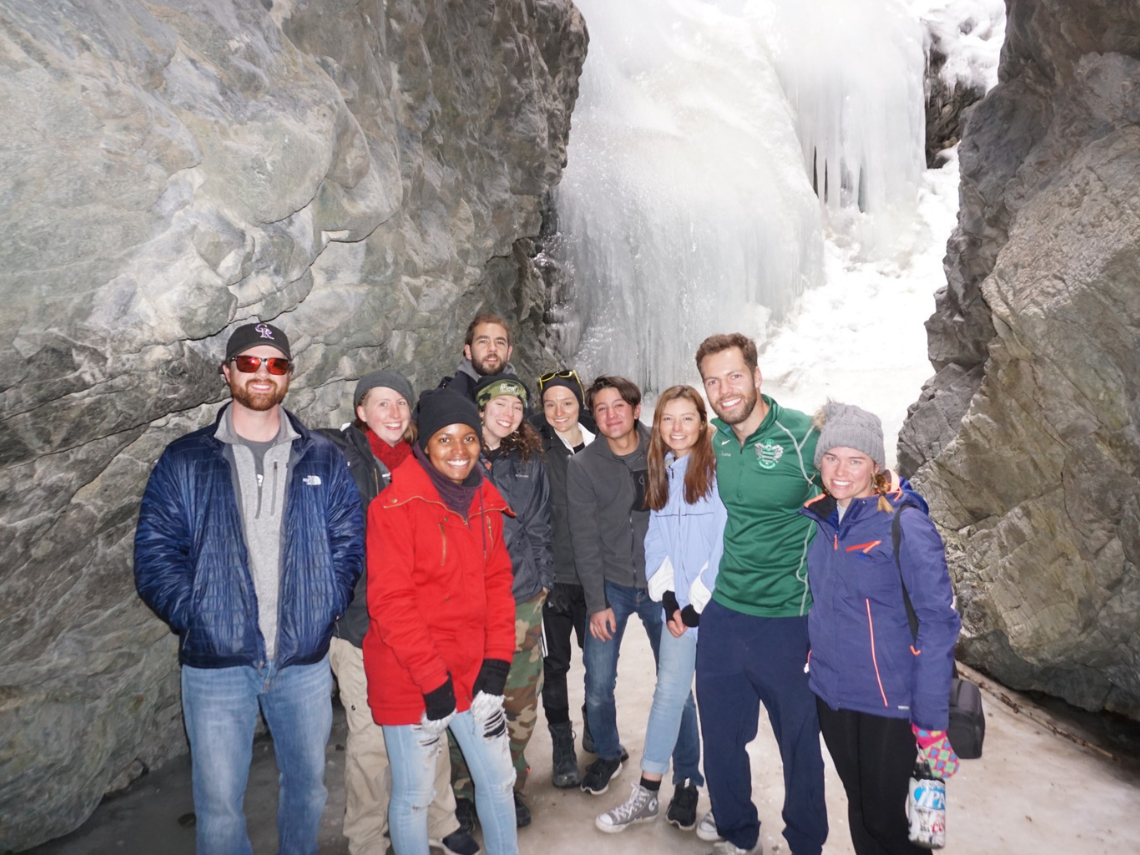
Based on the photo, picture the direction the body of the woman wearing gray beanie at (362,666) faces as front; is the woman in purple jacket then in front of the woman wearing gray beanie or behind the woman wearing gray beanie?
in front

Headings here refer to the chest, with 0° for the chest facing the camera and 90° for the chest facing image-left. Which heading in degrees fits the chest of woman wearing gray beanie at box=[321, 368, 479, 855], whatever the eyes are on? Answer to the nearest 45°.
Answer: approximately 315°

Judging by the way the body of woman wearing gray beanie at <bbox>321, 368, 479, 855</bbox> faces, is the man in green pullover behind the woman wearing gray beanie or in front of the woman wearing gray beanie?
in front

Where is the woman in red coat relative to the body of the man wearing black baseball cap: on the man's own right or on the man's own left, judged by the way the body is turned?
on the man's own left

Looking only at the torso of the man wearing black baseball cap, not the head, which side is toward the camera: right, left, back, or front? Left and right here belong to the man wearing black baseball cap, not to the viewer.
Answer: front

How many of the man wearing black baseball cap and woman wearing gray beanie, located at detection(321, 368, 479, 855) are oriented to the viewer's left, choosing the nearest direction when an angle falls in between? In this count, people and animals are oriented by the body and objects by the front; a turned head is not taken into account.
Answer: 0

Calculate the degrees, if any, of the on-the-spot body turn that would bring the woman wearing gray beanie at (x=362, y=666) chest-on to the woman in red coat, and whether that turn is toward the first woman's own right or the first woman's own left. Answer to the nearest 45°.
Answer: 0° — they already face them

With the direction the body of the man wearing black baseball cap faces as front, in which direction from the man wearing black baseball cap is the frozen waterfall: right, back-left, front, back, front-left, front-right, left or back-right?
back-left

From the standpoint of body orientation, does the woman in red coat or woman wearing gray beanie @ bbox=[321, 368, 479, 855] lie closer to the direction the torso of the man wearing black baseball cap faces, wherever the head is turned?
the woman in red coat

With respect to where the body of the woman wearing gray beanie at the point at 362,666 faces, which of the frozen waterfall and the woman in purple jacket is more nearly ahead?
the woman in purple jacket
